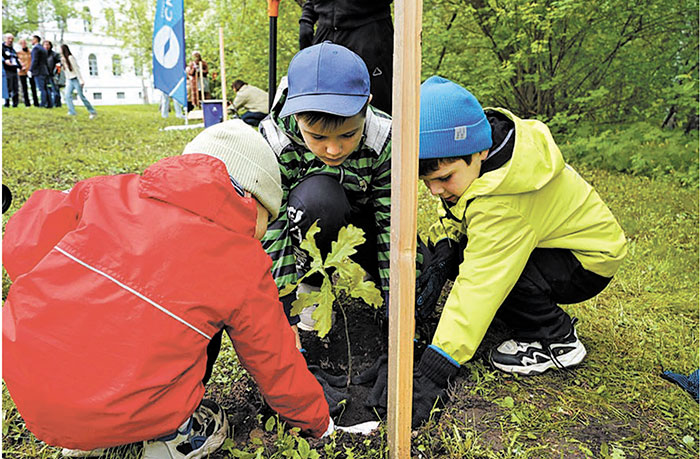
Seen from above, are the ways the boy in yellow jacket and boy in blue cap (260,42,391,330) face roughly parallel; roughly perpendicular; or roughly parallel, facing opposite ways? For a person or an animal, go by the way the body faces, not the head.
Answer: roughly perpendicular

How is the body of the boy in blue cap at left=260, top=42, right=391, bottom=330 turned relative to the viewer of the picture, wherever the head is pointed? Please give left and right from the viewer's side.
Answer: facing the viewer

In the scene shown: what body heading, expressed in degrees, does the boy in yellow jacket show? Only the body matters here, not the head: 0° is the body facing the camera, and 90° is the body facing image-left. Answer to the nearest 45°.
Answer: approximately 90°

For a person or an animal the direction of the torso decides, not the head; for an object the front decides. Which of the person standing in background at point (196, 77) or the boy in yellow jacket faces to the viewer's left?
the boy in yellow jacket

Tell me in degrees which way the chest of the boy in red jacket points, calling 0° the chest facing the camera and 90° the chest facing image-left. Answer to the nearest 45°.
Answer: approximately 225°

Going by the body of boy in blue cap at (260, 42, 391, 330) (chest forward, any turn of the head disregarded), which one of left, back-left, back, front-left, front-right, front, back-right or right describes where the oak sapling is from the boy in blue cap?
front

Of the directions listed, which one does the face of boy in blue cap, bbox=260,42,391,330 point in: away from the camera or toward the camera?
toward the camera

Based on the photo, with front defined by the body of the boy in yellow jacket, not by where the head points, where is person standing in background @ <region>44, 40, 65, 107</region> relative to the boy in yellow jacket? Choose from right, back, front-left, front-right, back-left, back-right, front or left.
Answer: front-right

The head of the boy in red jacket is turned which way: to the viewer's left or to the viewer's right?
to the viewer's right

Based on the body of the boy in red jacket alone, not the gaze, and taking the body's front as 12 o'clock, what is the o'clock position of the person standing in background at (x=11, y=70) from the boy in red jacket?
The person standing in background is roughly at 10 o'clock from the boy in red jacket.

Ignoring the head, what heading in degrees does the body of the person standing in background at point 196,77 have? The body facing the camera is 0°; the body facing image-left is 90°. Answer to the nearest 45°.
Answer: approximately 0°

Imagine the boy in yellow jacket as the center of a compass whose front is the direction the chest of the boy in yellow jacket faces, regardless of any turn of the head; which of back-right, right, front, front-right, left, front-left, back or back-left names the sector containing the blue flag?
front-right

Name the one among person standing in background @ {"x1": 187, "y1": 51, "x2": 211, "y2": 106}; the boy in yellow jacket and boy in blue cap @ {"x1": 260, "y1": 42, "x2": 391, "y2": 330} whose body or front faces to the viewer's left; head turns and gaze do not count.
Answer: the boy in yellow jacket

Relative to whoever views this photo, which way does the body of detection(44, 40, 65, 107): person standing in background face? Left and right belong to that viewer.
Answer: facing the viewer and to the left of the viewer
